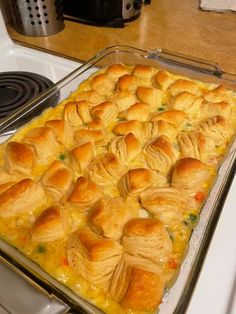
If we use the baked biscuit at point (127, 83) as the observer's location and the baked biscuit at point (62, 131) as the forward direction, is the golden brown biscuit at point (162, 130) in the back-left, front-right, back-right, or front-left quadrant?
front-left

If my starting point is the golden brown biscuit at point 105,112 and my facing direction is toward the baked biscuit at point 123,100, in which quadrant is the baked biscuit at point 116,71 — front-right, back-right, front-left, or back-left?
front-left
